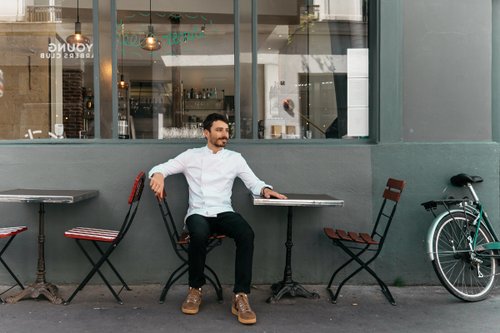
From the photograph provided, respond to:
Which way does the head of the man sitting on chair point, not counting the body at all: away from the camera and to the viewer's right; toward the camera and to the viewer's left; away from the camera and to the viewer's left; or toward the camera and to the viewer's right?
toward the camera and to the viewer's right

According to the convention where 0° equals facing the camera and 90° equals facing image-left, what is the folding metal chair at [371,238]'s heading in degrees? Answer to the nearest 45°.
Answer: approximately 90°

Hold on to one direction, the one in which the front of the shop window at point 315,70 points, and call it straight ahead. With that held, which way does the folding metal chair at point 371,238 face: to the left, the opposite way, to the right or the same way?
to the right

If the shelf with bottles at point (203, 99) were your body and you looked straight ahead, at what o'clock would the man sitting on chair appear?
The man sitting on chair is roughly at 12 o'clock from the shelf with bottles.

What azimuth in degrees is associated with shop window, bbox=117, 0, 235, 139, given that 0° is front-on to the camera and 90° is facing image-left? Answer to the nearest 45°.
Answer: approximately 0°
